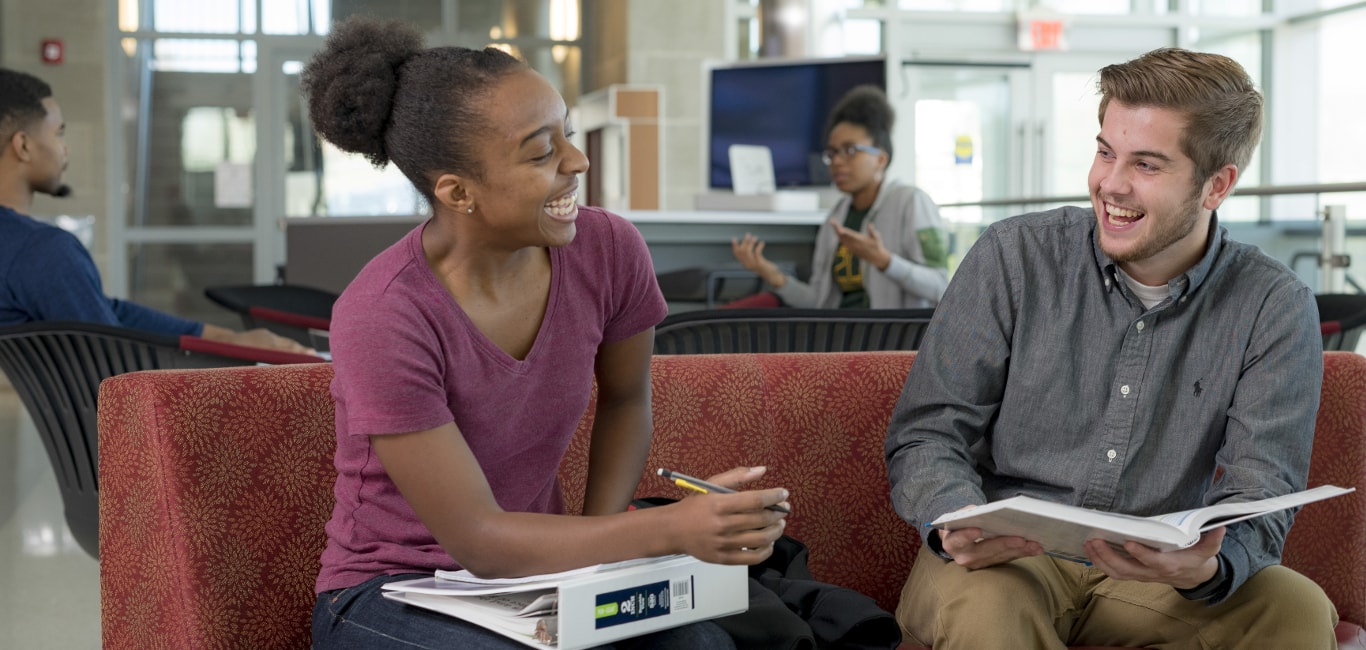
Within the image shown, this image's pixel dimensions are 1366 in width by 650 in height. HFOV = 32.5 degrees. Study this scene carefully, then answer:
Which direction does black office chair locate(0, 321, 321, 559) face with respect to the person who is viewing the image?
facing away from the viewer and to the right of the viewer

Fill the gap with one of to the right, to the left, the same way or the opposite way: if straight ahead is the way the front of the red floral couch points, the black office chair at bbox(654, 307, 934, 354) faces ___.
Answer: the opposite way

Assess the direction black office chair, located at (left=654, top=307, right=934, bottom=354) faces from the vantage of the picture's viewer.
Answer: facing away from the viewer

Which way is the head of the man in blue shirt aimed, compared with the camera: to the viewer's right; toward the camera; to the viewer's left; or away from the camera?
to the viewer's right

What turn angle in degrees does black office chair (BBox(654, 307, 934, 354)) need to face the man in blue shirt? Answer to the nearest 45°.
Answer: approximately 90° to its left

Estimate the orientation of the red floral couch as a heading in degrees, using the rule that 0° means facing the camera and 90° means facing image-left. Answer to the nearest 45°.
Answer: approximately 0°

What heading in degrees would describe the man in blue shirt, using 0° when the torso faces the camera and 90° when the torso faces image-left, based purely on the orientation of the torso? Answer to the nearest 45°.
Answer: approximately 225°

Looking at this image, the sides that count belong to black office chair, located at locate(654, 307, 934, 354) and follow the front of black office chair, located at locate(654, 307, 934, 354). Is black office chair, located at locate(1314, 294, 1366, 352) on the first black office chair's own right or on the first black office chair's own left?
on the first black office chair's own right

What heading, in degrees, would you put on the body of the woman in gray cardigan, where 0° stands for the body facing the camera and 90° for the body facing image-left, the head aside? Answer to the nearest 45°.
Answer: approximately 45°
